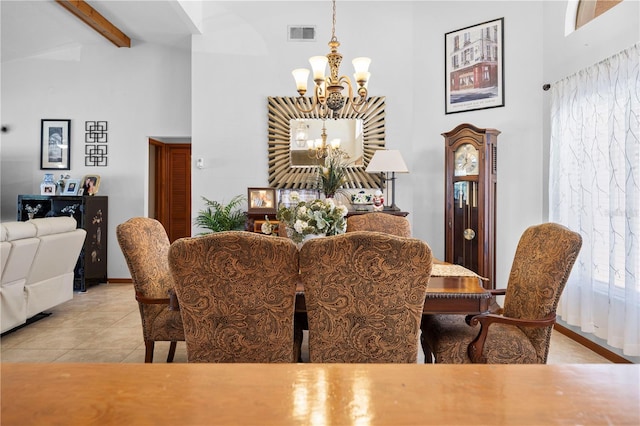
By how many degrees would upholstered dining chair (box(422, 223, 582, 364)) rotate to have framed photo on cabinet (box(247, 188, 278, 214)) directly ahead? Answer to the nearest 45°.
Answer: approximately 90° to its right

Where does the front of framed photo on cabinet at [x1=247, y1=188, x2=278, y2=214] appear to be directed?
toward the camera

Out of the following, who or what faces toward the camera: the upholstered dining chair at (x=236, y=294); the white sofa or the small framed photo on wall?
the small framed photo on wall

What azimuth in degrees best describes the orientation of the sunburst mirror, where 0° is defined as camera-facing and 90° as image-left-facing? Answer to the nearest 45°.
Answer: approximately 0°

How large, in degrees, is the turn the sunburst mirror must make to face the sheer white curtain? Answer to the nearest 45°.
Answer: approximately 45° to its left

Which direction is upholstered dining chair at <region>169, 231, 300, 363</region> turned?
away from the camera

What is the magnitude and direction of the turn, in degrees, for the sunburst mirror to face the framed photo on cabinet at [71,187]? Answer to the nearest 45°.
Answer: approximately 90° to its right

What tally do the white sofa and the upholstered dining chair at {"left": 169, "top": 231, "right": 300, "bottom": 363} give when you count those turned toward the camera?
0

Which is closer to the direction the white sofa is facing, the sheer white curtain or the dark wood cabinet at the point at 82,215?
the dark wood cabinet

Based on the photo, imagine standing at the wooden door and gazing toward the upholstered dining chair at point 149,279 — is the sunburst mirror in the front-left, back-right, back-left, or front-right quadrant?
front-left

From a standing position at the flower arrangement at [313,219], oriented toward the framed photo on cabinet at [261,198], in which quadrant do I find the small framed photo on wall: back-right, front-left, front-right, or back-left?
front-left

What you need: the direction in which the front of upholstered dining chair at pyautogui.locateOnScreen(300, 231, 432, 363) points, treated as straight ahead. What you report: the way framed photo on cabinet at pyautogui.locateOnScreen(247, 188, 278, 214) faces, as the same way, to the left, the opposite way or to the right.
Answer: the opposite way

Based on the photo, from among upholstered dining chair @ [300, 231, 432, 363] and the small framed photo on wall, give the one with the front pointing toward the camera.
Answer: the small framed photo on wall
